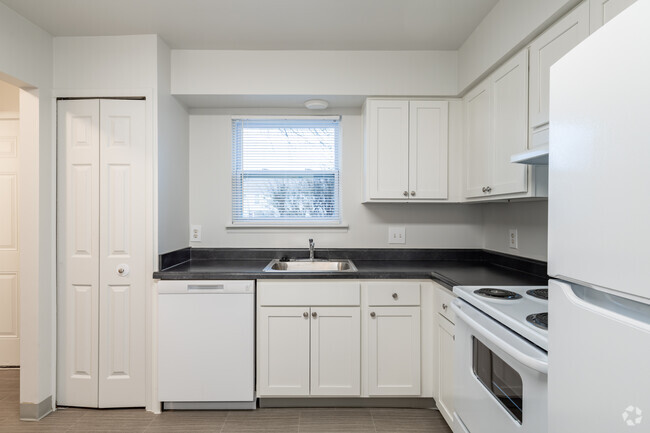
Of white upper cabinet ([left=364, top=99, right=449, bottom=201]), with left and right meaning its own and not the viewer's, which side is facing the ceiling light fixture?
right

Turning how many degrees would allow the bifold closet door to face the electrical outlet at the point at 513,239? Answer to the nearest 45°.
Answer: approximately 45° to its left

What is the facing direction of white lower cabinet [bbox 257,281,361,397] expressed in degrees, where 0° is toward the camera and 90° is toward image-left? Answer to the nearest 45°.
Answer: approximately 0°

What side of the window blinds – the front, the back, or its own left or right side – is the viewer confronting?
front

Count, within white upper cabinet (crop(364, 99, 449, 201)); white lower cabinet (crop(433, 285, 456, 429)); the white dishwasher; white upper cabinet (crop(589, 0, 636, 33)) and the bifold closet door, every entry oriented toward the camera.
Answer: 3

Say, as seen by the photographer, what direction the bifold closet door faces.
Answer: facing the viewer

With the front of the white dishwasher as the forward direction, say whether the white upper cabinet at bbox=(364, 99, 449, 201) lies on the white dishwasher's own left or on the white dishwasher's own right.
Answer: on the white dishwasher's own left

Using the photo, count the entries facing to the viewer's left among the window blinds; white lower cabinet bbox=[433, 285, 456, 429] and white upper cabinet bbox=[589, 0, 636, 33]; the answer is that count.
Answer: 2

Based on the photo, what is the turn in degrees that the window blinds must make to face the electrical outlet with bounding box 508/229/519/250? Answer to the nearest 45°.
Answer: approximately 45° to its left

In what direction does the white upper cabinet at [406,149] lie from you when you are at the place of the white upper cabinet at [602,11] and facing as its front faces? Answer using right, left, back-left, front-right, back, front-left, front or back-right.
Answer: front-right

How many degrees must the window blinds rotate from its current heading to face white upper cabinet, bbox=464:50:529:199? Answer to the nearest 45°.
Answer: approximately 45° to its left

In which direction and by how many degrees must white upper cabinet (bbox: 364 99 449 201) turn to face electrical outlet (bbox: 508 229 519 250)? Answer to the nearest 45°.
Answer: approximately 90° to its left

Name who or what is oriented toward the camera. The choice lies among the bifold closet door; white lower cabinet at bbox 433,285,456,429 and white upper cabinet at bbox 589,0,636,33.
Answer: the bifold closet door

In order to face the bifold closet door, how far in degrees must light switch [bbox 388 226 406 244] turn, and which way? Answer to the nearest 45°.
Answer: approximately 45° to its right

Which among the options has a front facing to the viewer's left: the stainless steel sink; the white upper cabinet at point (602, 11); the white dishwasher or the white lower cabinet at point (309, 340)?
the white upper cabinet

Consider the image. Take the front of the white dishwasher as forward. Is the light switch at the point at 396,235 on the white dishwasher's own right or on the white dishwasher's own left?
on the white dishwasher's own left
